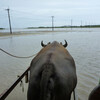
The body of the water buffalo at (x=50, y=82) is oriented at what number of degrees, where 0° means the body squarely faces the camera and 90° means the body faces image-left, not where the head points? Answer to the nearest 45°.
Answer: approximately 180°
